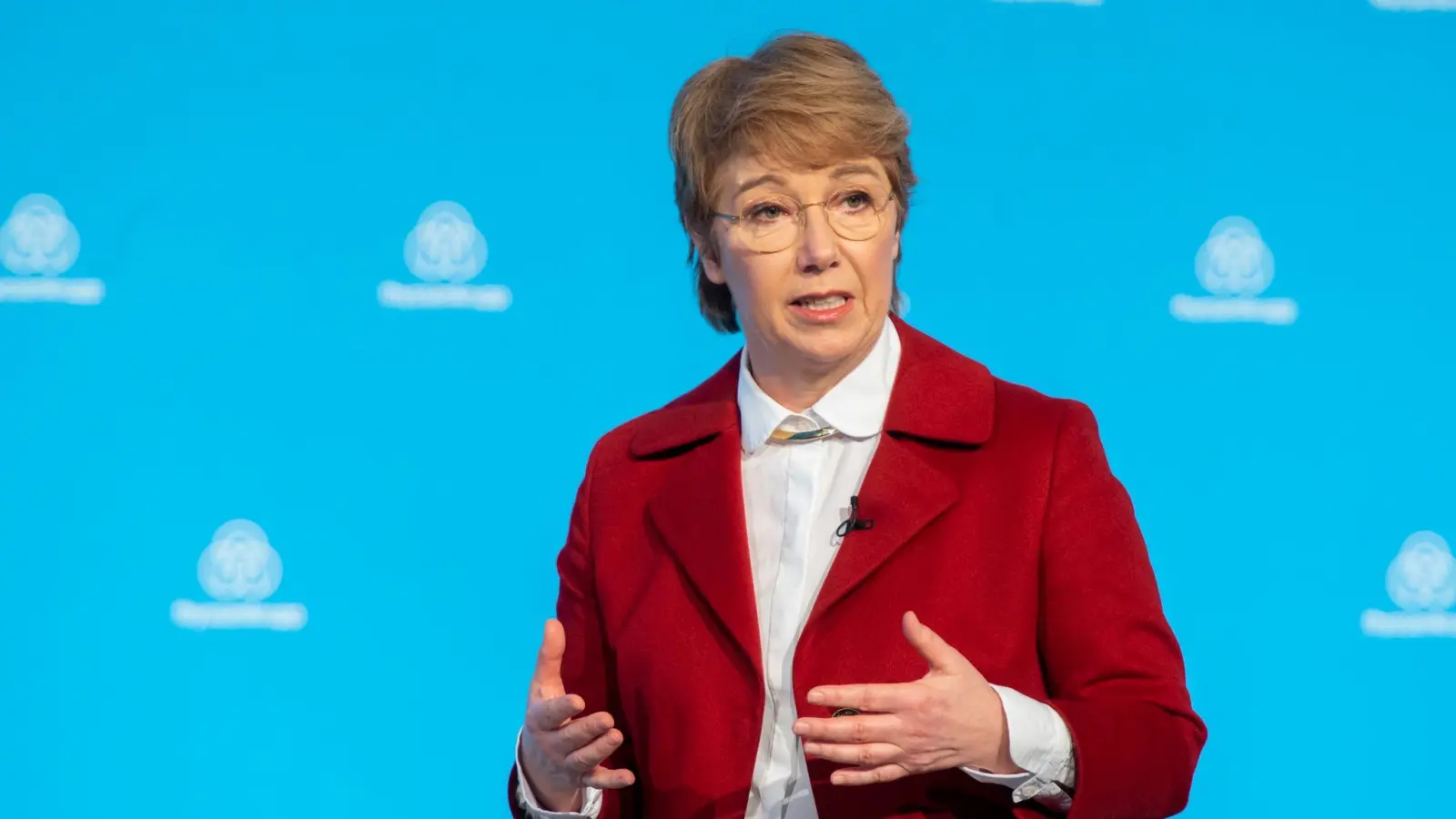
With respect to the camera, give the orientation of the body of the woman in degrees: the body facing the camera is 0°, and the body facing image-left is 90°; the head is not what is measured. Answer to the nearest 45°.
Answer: approximately 0°
